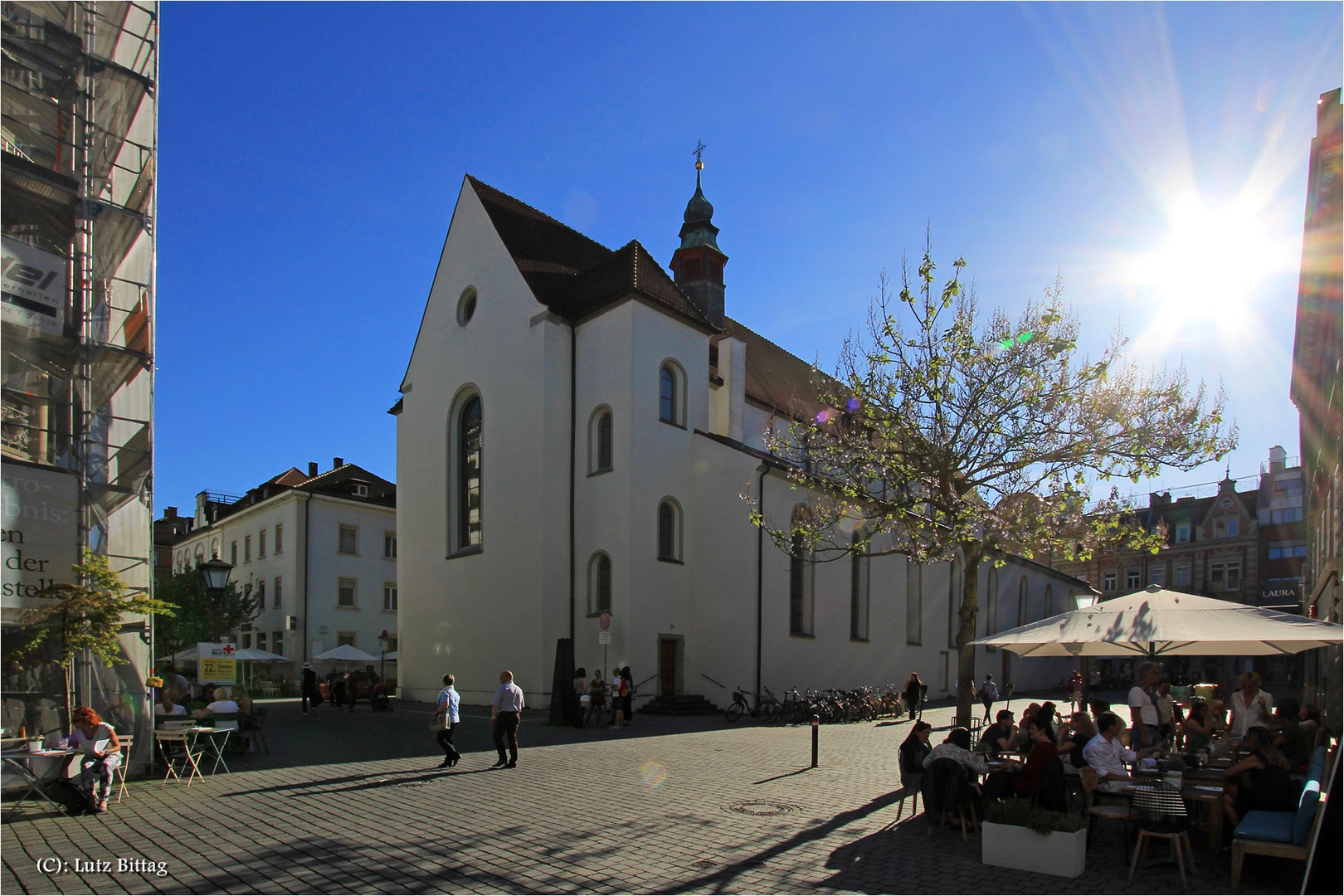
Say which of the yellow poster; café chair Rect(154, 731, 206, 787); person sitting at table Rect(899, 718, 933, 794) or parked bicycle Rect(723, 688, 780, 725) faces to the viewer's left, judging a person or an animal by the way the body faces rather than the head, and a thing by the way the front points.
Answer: the parked bicycle

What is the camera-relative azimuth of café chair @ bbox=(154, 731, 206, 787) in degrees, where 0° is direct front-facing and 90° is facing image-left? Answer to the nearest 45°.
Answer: approximately 225°

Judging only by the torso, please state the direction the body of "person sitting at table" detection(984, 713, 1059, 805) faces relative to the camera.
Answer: to the viewer's left

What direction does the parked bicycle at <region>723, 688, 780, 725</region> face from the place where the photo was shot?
facing to the left of the viewer

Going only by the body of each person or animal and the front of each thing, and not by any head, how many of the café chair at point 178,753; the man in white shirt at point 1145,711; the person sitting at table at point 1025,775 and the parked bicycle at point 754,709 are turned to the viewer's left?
2

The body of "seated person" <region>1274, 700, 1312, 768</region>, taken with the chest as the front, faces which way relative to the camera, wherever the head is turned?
to the viewer's left

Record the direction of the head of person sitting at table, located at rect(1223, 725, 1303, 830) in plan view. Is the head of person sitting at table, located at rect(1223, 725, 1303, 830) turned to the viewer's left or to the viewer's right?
to the viewer's left
